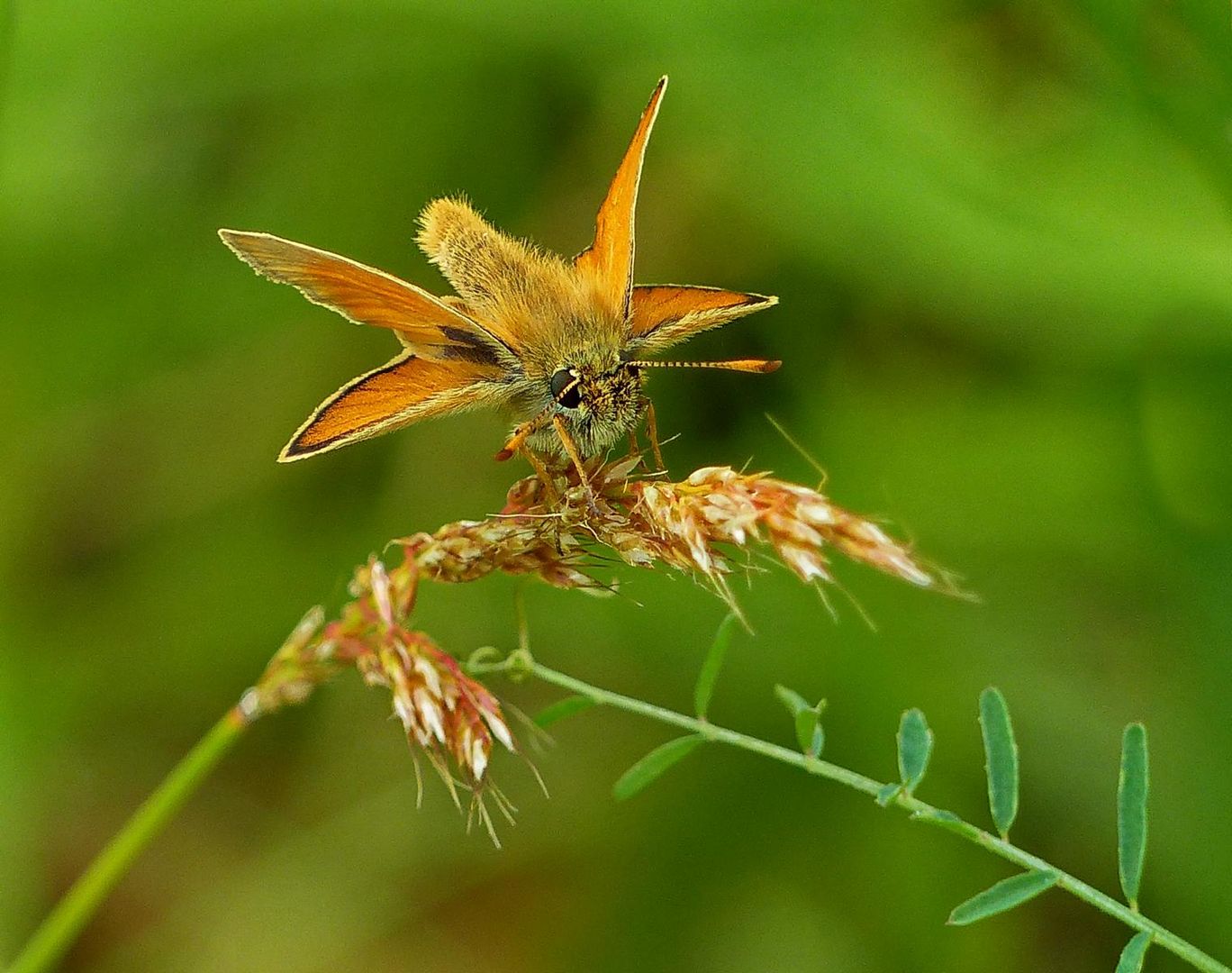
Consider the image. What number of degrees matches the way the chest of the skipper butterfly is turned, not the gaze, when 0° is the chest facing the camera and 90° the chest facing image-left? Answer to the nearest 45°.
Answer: approximately 315°

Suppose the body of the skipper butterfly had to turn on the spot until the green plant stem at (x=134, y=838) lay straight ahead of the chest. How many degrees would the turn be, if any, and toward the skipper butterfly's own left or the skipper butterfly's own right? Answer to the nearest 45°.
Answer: approximately 135° to the skipper butterfly's own right
